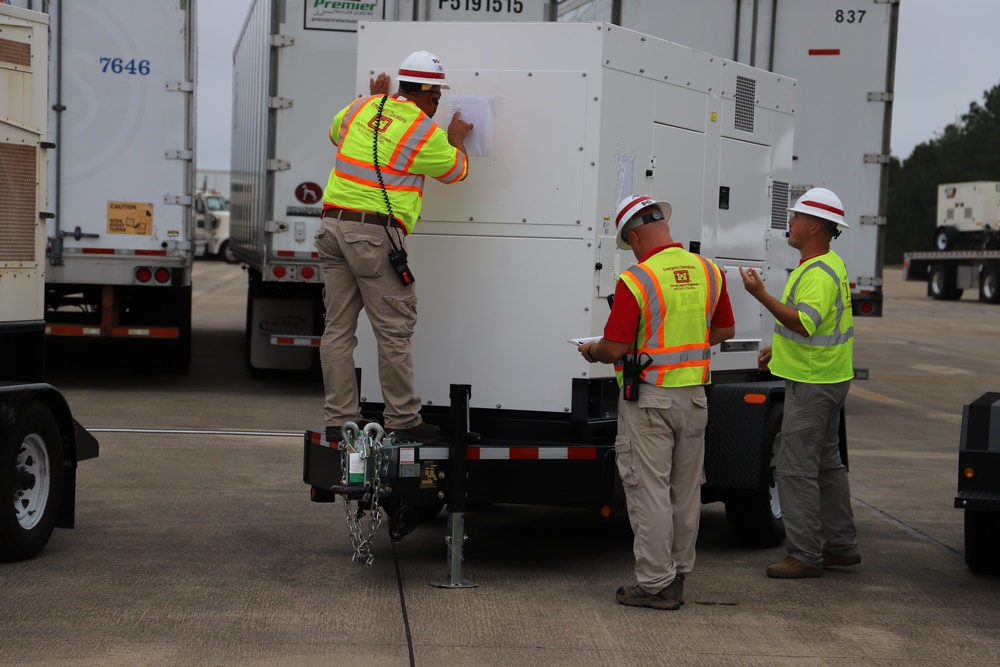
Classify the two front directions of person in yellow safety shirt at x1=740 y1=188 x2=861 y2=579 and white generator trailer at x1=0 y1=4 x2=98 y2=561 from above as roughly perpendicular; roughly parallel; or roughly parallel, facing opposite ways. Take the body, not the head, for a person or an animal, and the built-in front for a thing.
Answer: roughly perpendicular

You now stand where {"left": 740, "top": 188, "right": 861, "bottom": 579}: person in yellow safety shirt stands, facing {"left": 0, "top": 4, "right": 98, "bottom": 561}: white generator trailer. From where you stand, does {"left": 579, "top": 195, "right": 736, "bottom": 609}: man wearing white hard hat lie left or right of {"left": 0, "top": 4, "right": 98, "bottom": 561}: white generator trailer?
left

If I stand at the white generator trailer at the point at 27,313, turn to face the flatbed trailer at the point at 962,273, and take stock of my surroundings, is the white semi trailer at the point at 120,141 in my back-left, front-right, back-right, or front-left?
front-left

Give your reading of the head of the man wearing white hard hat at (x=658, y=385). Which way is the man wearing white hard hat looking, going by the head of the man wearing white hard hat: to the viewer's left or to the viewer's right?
to the viewer's left

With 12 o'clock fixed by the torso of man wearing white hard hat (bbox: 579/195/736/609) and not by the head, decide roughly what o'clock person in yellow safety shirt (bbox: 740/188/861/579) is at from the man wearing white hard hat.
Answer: The person in yellow safety shirt is roughly at 3 o'clock from the man wearing white hard hat.

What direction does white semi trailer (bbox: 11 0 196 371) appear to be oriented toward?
away from the camera

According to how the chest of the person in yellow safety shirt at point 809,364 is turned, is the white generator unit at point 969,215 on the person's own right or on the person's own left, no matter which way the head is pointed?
on the person's own right

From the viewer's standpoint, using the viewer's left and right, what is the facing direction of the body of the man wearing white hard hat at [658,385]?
facing away from the viewer and to the left of the viewer

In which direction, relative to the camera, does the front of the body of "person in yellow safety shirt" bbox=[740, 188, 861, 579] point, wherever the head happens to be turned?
to the viewer's left

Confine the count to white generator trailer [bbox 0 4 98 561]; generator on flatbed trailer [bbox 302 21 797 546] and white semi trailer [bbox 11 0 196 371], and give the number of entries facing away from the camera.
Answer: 1

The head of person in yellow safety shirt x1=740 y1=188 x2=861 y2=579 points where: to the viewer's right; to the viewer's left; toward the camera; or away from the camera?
to the viewer's left

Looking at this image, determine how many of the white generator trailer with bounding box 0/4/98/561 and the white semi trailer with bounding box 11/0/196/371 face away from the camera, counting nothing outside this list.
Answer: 1

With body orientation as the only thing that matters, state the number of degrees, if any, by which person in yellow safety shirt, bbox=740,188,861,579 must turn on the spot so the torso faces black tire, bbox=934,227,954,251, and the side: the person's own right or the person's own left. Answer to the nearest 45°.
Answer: approximately 90° to the person's own right

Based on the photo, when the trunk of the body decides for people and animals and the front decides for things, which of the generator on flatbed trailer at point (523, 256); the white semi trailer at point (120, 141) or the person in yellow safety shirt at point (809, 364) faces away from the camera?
the white semi trailer

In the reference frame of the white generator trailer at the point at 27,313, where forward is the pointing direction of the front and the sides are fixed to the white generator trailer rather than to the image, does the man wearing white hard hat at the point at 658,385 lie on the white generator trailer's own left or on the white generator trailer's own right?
on the white generator trailer's own left

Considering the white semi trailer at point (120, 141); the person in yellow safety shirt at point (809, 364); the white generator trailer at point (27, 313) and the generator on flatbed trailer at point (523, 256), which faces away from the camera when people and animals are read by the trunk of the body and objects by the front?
the white semi trailer at point (120, 141)
